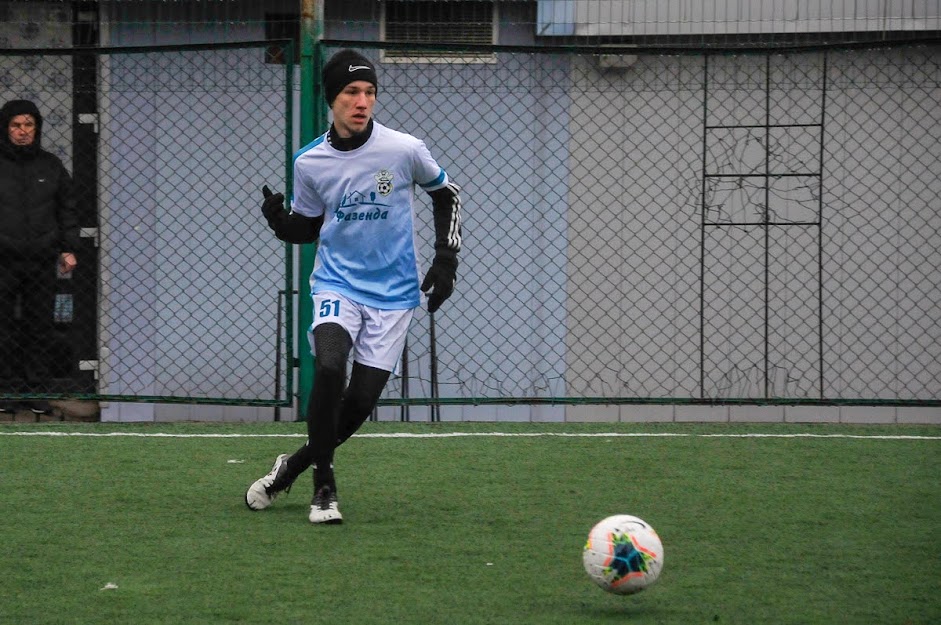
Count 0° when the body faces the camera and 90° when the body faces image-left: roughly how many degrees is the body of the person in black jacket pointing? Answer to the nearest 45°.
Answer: approximately 0°

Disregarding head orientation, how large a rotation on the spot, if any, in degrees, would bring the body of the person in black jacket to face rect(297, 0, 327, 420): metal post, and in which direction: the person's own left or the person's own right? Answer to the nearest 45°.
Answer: approximately 45° to the person's own left

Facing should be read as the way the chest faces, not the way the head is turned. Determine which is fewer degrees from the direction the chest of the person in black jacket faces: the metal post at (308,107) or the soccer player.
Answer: the soccer player

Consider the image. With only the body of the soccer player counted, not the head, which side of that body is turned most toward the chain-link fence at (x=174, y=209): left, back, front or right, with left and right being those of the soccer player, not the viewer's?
back

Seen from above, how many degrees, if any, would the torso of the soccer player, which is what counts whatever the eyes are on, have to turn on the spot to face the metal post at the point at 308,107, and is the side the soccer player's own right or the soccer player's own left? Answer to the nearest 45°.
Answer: approximately 180°

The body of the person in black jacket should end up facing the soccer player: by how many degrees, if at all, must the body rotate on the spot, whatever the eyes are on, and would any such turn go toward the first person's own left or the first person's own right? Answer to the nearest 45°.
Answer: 0° — they already face them

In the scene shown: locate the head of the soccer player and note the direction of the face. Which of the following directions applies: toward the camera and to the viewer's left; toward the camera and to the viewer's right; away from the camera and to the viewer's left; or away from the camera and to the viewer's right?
toward the camera and to the viewer's right

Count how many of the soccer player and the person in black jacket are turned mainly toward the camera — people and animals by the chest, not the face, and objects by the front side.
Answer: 2
